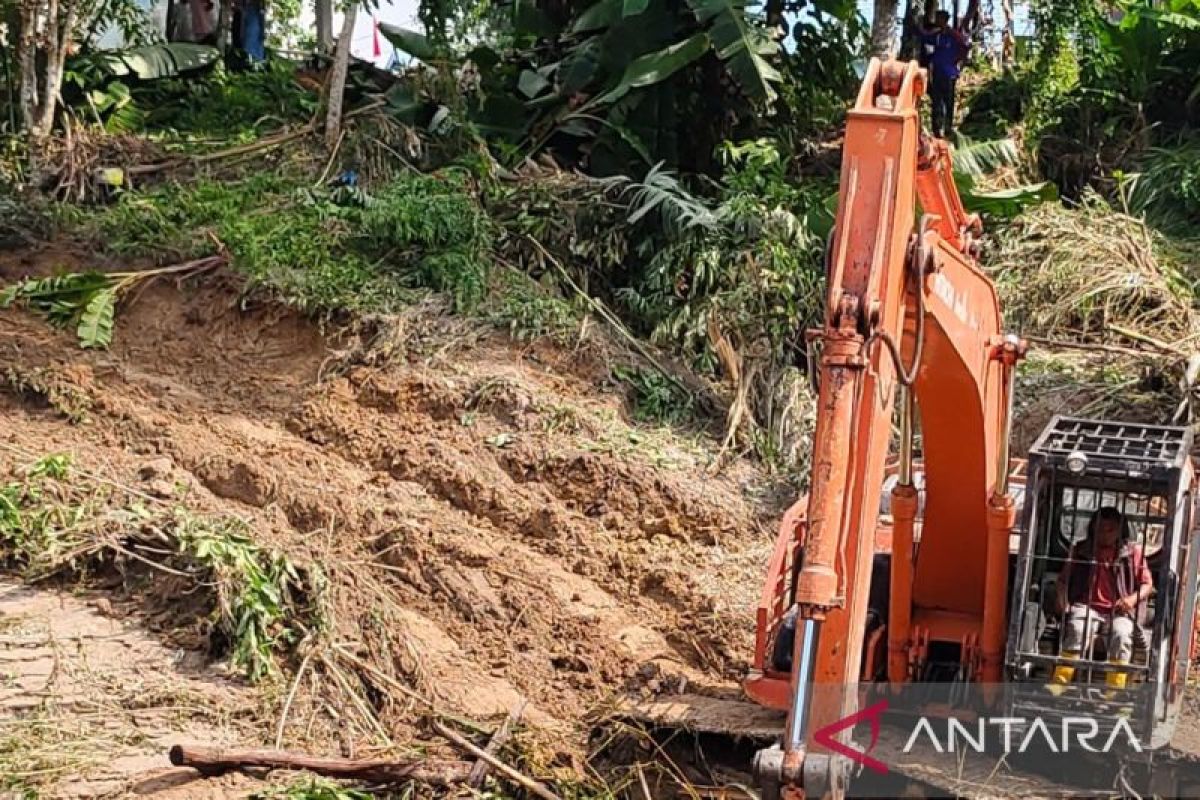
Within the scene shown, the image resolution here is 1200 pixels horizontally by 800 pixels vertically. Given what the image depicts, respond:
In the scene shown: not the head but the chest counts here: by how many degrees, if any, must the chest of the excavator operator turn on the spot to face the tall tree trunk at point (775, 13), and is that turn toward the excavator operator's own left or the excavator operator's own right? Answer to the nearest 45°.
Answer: approximately 135° to the excavator operator's own right

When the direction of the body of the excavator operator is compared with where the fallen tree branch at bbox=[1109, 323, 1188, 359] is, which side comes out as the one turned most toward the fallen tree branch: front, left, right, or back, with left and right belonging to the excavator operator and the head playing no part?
back

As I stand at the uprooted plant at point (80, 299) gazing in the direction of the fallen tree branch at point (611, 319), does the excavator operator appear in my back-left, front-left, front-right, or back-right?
front-right

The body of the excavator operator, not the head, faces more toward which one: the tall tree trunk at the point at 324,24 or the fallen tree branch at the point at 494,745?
the fallen tree branch

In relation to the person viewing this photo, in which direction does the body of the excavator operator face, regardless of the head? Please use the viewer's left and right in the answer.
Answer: facing the viewer

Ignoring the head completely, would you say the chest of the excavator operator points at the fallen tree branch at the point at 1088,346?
no

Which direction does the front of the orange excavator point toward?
toward the camera

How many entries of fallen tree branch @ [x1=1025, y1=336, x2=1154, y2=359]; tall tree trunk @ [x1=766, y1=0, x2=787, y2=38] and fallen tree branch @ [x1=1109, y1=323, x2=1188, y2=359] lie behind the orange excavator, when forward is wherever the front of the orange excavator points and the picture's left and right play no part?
3

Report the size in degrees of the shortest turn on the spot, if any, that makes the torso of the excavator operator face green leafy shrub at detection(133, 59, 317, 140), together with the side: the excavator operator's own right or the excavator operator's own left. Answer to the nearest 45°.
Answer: approximately 135° to the excavator operator's own right

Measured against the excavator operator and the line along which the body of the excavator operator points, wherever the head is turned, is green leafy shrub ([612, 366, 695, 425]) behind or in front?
behind

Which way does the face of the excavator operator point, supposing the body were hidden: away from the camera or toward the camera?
toward the camera

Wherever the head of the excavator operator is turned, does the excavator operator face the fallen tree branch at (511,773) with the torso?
no

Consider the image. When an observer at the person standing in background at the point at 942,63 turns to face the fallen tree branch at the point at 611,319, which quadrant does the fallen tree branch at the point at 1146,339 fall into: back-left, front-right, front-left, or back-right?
front-left

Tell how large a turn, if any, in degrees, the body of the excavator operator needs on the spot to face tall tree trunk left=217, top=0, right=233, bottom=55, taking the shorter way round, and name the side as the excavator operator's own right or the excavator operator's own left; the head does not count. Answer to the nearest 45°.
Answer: approximately 135° to the excavator operator's own right

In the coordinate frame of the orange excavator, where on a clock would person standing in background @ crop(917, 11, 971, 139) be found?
The person standing in background is roughly at 6 o'clock from the orange excavator.

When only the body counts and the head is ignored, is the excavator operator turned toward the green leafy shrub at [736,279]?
no
